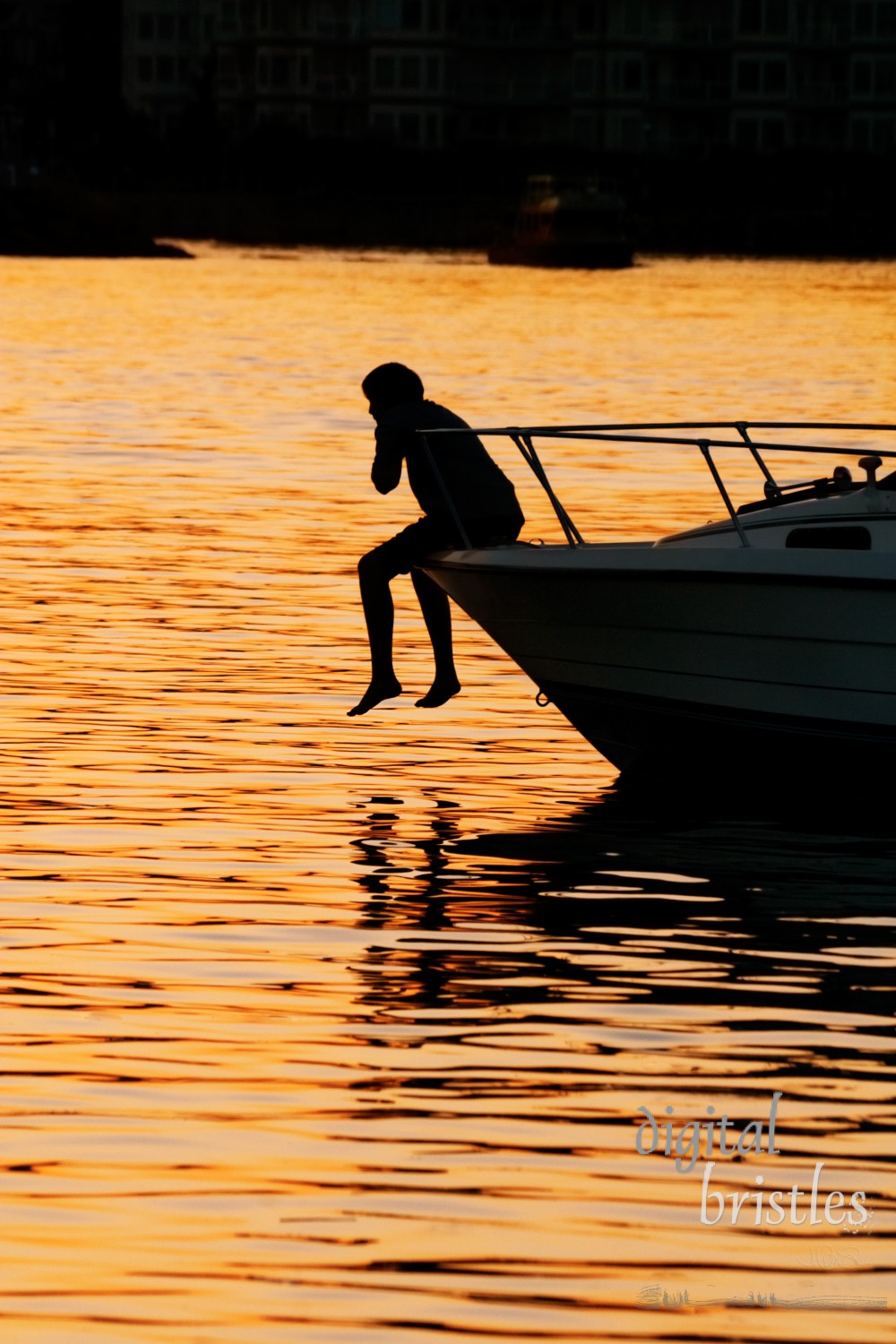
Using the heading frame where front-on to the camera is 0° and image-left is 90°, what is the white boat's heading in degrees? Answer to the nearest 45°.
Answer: approximately 90°

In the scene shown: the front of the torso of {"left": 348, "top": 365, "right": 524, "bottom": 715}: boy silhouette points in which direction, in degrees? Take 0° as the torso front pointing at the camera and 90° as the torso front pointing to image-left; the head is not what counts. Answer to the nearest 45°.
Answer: approximately 90°
